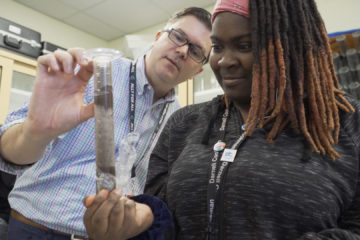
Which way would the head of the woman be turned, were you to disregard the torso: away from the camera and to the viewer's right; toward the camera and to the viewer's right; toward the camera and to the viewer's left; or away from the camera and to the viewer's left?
toward the camera and to the viewer's left

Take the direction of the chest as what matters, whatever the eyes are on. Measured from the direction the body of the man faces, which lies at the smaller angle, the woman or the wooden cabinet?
the woman

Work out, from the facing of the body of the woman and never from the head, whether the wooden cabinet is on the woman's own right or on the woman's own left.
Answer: on the woman's own right

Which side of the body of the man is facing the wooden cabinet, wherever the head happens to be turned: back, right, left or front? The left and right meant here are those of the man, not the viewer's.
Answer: back

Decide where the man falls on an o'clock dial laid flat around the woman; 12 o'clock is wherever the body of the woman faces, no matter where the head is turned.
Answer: The man is roughly at 2 o'clock from the woman.

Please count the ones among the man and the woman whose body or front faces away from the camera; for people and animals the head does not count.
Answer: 0

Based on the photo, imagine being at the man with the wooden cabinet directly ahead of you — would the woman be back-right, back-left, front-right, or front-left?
back-right

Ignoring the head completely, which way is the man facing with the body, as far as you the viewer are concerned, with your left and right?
facing the viewer and to the right of the viewer
